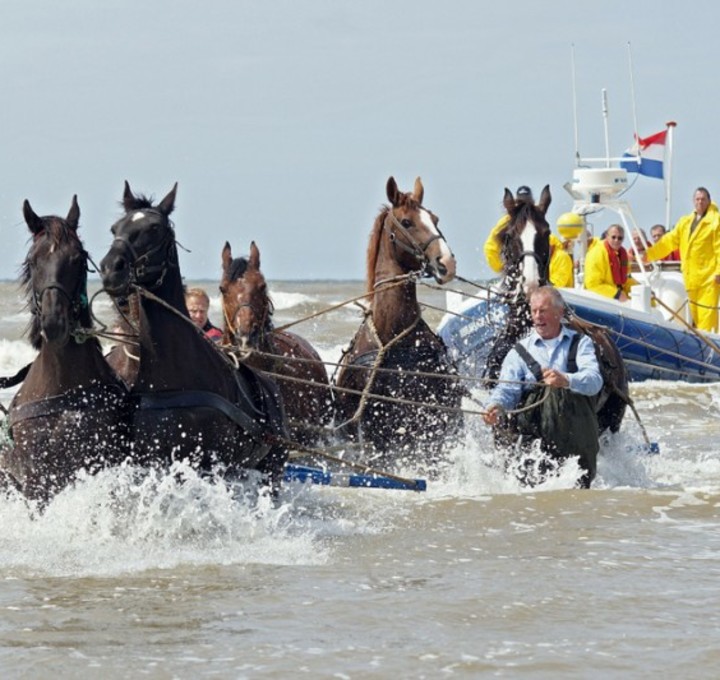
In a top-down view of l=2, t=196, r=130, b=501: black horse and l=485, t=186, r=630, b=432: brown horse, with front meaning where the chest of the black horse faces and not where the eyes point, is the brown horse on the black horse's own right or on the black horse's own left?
on the black horse's own left

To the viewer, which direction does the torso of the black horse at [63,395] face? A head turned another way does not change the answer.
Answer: toward the camera

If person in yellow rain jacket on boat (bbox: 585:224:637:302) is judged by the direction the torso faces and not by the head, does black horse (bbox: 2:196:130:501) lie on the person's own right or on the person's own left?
on the person's own right

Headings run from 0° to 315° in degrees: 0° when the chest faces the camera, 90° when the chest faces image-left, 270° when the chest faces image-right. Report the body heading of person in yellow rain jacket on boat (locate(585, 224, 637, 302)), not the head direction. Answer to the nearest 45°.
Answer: approximately 315°

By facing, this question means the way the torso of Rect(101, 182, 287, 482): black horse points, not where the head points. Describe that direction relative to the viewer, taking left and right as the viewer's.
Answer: facing the viewer and to the left of the viewer

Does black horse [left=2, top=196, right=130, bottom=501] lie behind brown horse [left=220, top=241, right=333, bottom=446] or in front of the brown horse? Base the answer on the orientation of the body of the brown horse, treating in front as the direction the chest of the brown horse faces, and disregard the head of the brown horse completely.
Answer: in front

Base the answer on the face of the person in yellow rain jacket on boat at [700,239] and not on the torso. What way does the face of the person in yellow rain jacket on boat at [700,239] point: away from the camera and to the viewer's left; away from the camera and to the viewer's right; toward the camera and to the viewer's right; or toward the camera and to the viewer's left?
toward the camera and to the viewer's left

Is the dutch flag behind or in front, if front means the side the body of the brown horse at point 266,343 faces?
behind

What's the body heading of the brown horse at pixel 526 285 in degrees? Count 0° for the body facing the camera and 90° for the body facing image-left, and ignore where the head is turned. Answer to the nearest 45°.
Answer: approximately 45°
